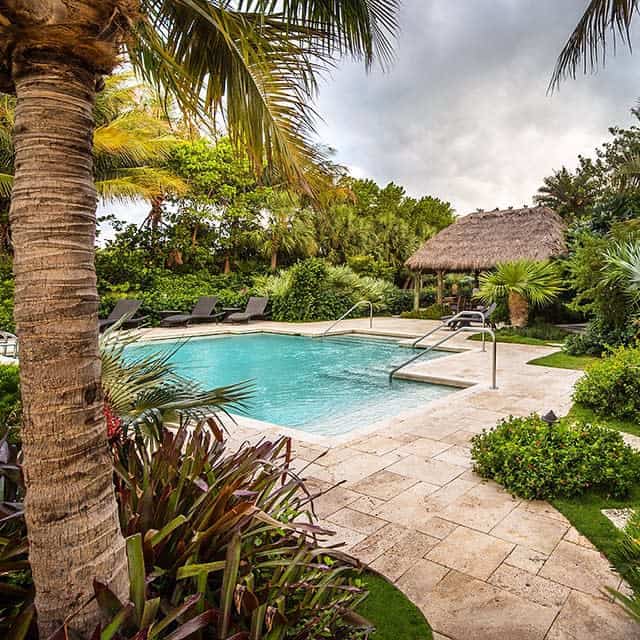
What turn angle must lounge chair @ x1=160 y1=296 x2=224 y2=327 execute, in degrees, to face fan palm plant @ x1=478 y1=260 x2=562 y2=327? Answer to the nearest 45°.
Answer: approximately 90° to its left

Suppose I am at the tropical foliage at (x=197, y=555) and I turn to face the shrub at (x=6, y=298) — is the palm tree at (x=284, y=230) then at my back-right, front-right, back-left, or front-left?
front-right

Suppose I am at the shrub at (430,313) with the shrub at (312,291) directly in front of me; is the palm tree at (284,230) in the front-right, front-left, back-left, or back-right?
front-right

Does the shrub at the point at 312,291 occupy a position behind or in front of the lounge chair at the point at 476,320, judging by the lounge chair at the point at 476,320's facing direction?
in front

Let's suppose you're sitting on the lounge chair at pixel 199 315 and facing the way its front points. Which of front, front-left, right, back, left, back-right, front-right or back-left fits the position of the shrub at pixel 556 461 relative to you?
front-left

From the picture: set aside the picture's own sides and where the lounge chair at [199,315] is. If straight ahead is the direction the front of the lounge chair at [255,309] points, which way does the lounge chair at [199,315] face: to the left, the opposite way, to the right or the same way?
the same way

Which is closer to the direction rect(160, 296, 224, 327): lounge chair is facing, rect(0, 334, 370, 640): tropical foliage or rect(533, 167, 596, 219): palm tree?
the tropical foliage

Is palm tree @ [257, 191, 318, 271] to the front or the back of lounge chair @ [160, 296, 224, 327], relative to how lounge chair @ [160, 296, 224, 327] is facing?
to the back

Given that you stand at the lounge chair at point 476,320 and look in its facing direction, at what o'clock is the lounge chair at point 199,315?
the lounge chair at point 199,315 is roughly at 12 o'clock from the lounge chair at point 476,320.

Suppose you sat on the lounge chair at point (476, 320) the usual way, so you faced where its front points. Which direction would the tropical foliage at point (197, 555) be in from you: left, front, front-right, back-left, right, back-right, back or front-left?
left

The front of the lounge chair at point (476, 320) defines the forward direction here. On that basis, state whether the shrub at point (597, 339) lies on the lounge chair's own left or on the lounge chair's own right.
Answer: on the lounge chair's own left

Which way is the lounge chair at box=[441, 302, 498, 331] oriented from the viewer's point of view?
to the viewer's left

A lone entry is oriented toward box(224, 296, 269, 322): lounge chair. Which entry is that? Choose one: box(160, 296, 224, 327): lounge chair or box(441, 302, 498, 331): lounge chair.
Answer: box(441, 302, 498, 331): lounge chair
